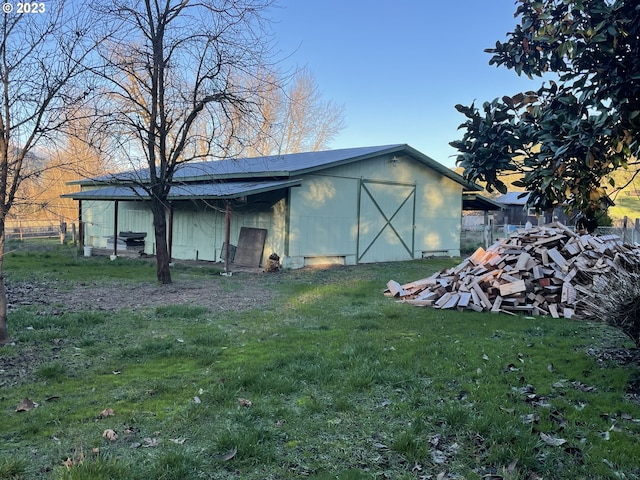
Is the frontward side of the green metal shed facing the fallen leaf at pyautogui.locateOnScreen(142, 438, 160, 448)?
no

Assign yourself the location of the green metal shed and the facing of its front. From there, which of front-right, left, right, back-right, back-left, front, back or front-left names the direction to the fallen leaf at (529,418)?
front-right

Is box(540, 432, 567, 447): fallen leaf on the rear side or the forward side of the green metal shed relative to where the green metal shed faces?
on the forward side

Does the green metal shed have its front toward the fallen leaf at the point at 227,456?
no

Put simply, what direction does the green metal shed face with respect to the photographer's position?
facing the viewer and to the right of the viewer

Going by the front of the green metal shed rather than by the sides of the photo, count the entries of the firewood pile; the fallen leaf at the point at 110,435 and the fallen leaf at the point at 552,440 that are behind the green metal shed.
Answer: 0

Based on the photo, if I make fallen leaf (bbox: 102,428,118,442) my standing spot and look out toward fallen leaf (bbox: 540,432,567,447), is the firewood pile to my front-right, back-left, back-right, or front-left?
front-left

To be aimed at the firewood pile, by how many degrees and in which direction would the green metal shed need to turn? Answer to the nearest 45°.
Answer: approximately 45° to its right

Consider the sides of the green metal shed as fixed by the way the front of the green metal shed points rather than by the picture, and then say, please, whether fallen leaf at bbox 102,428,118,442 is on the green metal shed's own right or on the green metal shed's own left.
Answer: on the green metal shed's own right

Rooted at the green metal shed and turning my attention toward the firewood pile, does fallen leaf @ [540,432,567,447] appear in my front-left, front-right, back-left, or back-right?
front-right

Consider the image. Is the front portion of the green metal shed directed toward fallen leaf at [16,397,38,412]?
no
